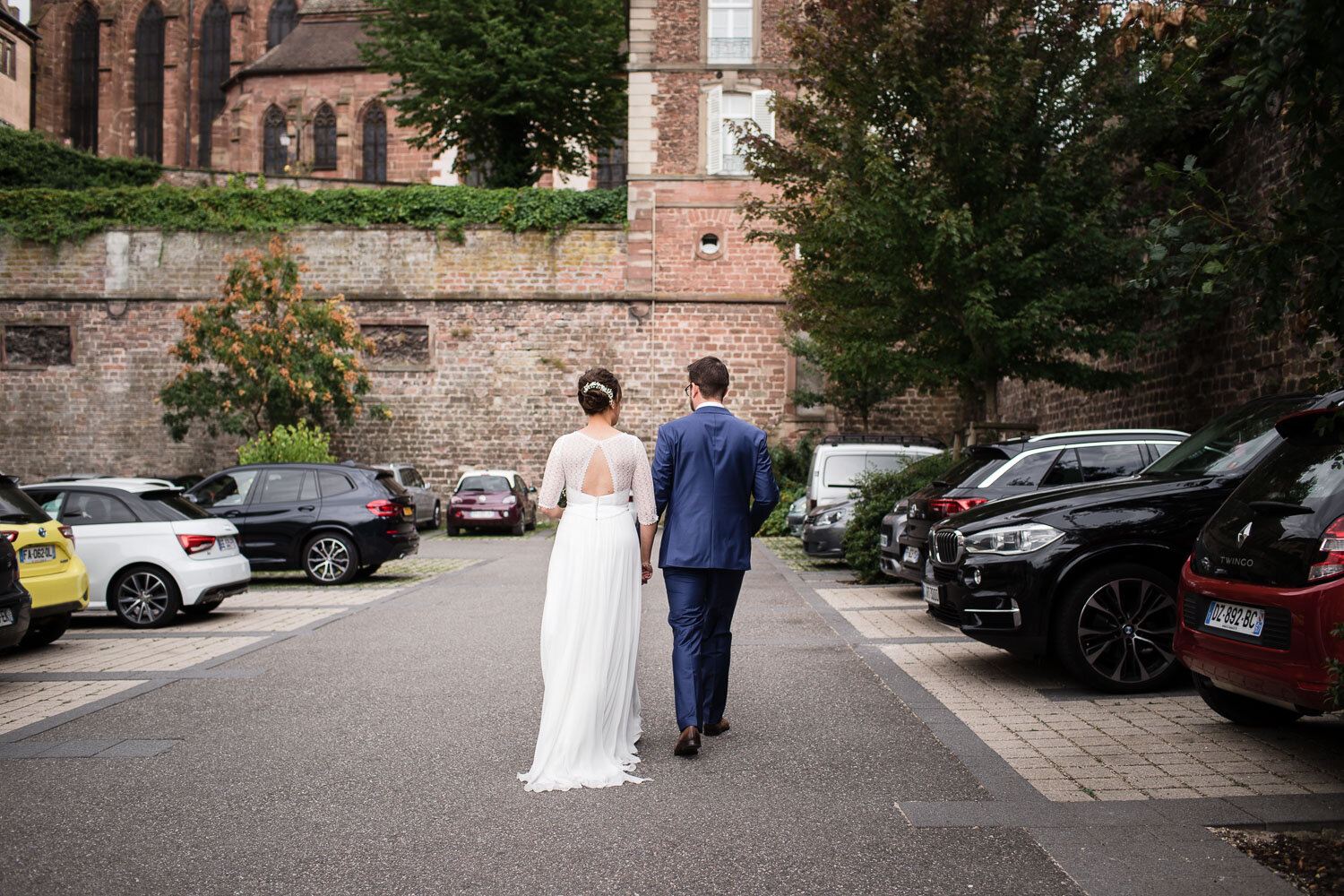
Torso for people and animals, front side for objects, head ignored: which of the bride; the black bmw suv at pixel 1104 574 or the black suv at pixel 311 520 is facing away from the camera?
the bride

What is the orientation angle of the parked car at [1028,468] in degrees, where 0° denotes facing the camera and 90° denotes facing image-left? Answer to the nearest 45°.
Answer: approximately 225°

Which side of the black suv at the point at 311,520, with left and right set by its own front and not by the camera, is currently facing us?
left

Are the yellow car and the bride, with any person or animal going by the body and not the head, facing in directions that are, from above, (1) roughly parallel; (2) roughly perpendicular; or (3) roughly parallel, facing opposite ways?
roughly perpendicular

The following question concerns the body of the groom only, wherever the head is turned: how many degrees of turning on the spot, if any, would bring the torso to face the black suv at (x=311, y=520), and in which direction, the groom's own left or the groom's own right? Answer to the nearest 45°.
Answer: approximately 45° to the groom's own left

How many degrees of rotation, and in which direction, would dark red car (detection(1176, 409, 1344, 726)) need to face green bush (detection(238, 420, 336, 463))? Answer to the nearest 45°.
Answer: approximately 90° to its left

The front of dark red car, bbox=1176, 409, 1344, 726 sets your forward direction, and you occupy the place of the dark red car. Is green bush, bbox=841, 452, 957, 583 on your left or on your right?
on your left

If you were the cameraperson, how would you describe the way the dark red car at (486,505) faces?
facing away from the viewer

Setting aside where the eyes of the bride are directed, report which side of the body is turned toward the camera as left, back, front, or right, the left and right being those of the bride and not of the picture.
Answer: back

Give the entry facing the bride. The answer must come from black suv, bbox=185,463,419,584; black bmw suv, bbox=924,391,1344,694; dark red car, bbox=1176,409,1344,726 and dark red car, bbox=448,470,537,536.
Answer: the black bmw suv

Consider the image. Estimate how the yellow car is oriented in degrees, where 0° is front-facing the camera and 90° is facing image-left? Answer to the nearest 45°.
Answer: approximately 135°

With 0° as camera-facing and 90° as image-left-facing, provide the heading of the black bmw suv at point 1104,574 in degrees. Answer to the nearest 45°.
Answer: approximately 45°

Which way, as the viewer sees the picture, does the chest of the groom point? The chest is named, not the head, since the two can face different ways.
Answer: away from the camera

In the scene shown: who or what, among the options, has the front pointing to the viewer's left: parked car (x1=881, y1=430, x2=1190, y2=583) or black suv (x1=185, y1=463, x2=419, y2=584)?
the black suv
